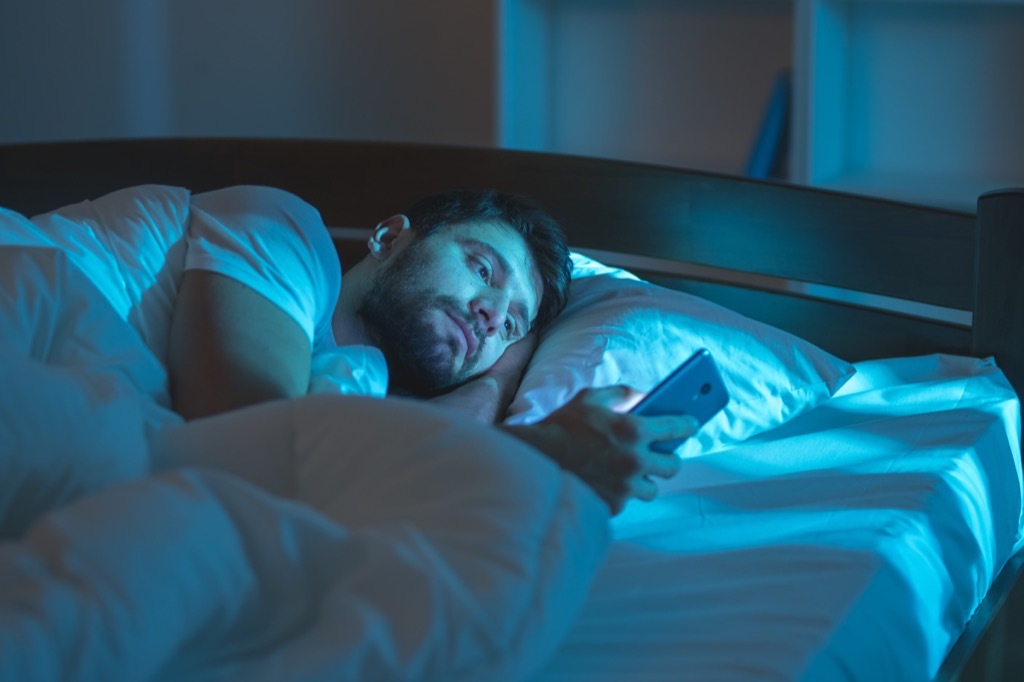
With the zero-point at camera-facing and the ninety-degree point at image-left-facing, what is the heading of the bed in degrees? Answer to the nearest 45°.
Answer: approximately 45°
